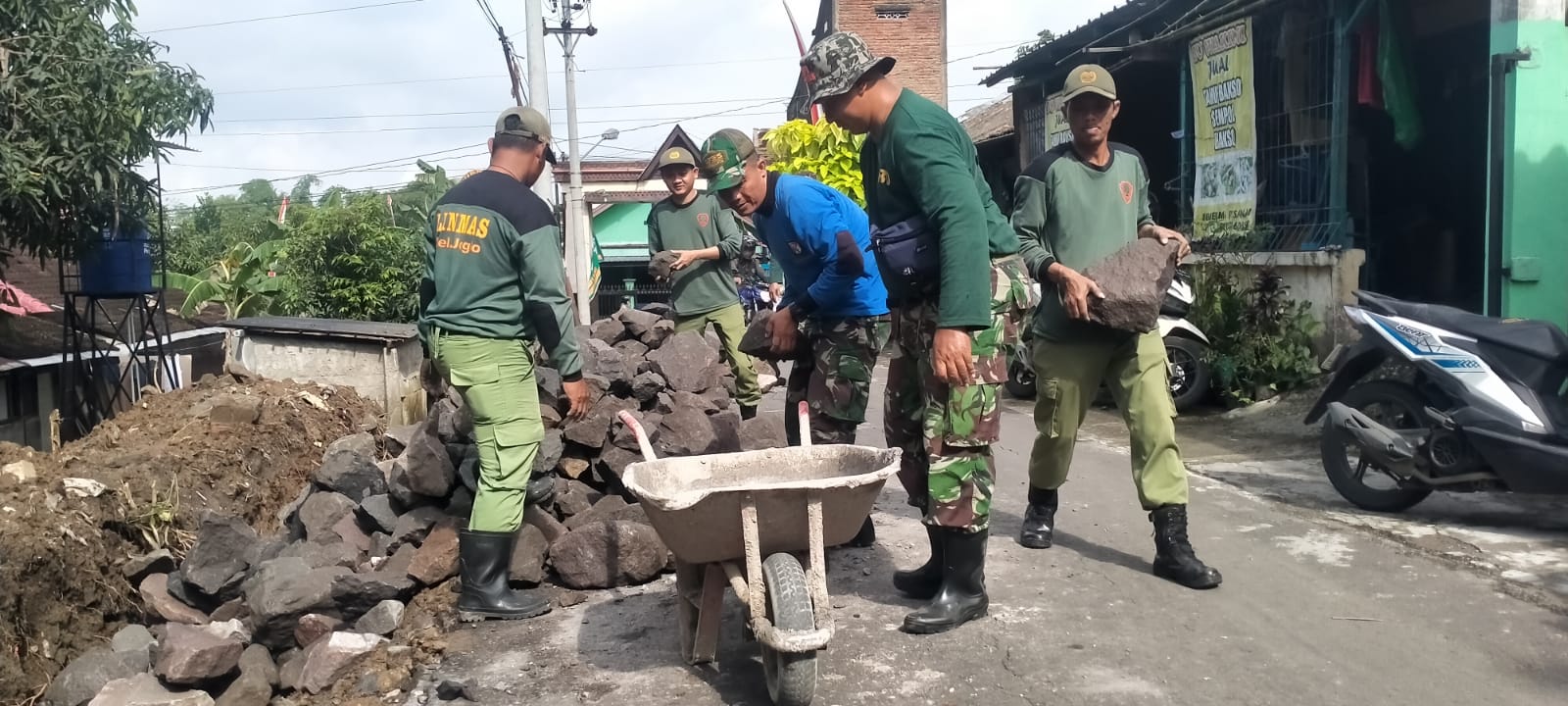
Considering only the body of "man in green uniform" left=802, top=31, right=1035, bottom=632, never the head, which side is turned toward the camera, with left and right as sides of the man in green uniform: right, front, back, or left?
left

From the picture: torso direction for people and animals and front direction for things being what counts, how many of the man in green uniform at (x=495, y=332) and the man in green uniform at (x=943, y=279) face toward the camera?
0

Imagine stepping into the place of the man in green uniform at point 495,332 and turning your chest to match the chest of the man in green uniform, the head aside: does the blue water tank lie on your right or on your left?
on your left

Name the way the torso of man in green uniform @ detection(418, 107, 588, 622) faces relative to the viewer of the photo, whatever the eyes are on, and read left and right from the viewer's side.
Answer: facing away from the viewer and to the right of the viewer

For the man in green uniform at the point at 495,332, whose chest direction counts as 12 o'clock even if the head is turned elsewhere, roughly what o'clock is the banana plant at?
The banana plant is roughly at 10 o'clock from the man in green uniform.

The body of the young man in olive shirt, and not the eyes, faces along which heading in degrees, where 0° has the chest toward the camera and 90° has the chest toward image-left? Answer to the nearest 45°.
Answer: approximately 0°

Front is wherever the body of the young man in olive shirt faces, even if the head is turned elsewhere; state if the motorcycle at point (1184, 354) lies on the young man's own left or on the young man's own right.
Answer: on the young man's own left

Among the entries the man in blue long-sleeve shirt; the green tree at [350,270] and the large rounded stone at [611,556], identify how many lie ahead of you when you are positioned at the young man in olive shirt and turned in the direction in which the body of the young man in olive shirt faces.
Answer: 2

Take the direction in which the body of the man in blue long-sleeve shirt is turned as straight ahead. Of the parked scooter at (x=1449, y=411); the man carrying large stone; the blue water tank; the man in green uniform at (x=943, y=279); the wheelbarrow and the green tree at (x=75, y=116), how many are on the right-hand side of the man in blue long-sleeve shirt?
2

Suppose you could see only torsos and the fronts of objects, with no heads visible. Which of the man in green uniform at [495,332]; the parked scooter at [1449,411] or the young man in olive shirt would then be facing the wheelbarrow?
the young man in olive shirt

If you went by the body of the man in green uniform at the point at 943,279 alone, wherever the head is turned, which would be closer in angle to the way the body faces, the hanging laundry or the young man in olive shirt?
the young man in olive shirt

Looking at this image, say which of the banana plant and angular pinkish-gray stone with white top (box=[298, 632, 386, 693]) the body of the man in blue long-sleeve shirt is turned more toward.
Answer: the angular pinkish-gray stone with white top

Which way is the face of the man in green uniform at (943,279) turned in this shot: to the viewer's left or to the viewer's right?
to the viewer's left

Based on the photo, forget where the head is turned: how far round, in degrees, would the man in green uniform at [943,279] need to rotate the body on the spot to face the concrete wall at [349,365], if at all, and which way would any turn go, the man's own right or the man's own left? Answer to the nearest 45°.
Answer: approximately 45° to the man's own right

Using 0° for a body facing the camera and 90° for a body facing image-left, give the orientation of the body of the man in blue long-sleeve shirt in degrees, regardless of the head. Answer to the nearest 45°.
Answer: approximately 45°

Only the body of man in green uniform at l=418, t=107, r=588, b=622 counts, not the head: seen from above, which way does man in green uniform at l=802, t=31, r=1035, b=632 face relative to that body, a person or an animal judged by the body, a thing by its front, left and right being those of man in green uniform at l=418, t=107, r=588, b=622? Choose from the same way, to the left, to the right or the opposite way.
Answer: to the left

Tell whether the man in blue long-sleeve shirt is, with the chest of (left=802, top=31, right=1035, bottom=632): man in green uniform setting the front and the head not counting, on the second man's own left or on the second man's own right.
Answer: on the second man's own right

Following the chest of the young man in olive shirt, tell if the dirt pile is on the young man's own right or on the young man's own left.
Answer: on the young man's own right

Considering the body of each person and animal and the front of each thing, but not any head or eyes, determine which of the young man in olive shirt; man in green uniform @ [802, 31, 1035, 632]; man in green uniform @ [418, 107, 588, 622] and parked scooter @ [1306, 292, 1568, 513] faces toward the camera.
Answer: the young man in olive shirt
